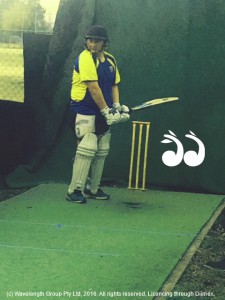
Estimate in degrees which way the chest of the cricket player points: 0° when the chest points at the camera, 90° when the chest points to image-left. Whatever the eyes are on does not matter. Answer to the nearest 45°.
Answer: approximately 315°
